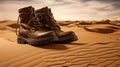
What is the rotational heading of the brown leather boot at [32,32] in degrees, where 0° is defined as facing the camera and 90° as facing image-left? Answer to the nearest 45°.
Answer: approximately 270°

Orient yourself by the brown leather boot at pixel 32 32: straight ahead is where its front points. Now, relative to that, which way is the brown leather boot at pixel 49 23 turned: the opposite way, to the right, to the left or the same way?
the same way

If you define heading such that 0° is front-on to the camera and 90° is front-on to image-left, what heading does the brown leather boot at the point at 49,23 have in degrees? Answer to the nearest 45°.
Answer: approximately 270°
